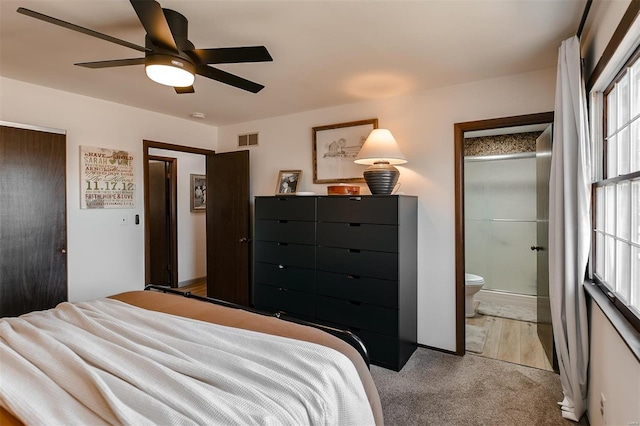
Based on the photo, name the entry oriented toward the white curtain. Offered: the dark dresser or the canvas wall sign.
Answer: the canvas wall sign

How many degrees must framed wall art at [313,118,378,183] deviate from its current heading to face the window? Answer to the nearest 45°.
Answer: approximately 90° to its left

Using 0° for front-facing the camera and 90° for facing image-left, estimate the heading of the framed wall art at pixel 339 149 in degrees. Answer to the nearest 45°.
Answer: approximately 45°

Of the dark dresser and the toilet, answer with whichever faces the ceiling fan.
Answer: the dark dresser

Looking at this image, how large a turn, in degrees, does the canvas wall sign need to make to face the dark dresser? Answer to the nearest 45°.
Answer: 0° — it already faces it

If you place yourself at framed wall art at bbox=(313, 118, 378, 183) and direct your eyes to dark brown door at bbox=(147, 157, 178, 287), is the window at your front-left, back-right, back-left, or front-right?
back-left
